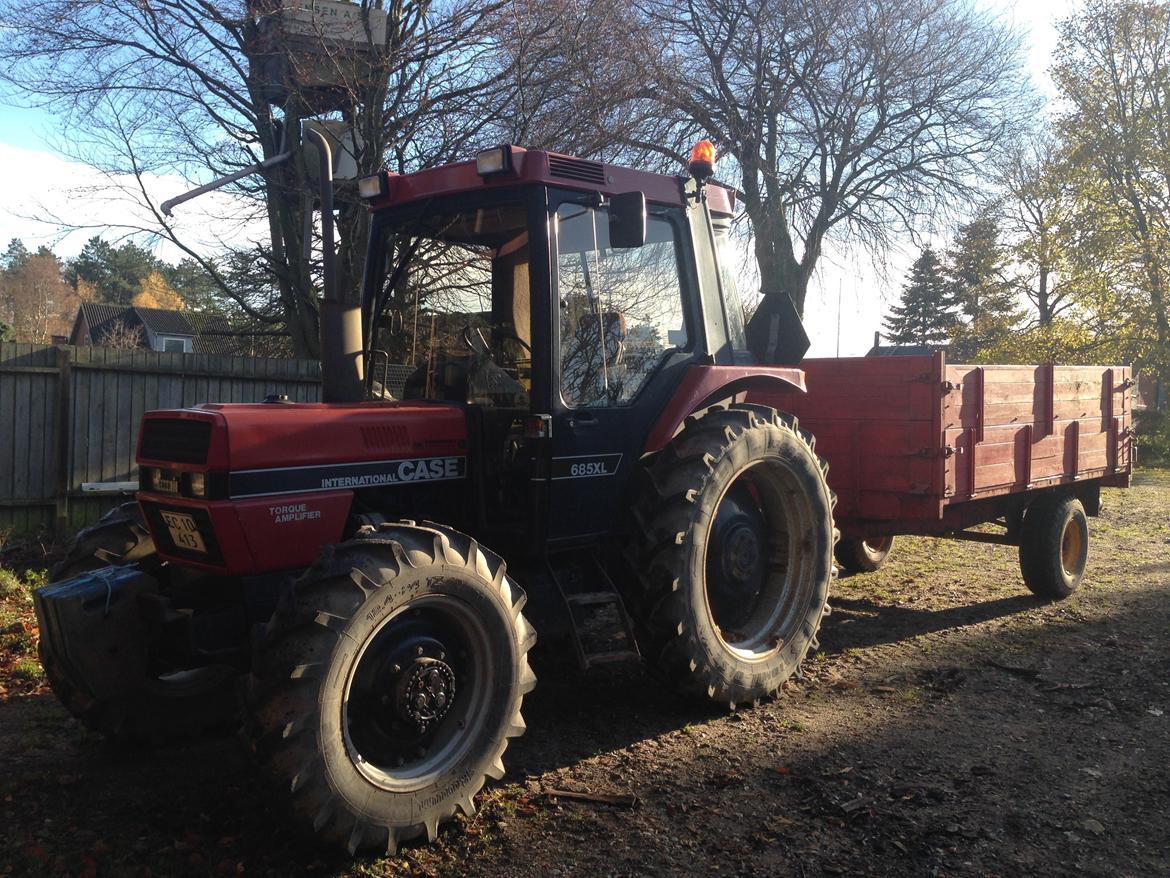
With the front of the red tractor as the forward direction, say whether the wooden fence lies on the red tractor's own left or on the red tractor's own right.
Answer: on the red tractor's own right

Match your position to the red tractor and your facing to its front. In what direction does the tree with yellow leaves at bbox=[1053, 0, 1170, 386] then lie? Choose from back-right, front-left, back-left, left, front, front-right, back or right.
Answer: back

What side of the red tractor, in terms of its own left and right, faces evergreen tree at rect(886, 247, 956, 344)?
back

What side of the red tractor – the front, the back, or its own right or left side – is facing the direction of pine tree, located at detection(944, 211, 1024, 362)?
back

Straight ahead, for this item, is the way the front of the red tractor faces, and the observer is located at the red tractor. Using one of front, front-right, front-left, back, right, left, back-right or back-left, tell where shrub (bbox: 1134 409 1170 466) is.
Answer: back

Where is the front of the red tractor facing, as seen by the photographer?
facing the viewer and to the left of the viewer

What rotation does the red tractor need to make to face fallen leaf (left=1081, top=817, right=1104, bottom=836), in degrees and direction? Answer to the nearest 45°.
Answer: approximately 90° to its left

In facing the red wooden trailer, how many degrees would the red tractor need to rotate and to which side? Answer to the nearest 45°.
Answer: approximately 180°

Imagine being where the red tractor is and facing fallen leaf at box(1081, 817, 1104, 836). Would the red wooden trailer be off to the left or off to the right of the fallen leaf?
left
